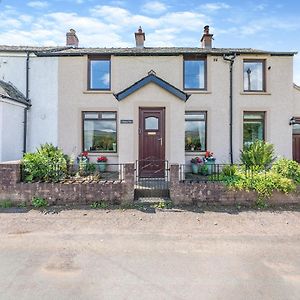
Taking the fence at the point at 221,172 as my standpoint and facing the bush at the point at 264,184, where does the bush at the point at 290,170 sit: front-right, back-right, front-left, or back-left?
front-left

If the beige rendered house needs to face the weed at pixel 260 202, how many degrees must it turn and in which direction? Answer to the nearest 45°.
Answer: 0° — it already faces it

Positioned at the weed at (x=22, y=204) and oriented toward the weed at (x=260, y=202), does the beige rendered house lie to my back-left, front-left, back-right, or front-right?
front-left

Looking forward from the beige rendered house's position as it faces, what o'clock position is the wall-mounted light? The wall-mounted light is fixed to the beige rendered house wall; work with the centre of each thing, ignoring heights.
The wall-mounted light is roughly at 9 o'clock from the beige rendered house.

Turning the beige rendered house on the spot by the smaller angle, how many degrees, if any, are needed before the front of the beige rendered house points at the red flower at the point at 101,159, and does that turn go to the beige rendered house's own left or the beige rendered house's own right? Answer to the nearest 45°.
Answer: approximately 90° to the beige rendered house's own right

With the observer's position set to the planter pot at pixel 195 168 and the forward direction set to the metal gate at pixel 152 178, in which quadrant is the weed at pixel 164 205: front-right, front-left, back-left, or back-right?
front-left

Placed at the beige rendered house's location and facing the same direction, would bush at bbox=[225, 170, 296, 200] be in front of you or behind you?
in front

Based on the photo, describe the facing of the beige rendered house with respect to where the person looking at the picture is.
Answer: facing the viewer

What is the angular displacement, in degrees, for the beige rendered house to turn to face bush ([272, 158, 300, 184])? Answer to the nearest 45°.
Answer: approximately 45° to its left

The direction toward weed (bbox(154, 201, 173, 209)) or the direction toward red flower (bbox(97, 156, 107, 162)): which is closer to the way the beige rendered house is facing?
the weed

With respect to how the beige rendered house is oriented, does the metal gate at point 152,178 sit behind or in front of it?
in front

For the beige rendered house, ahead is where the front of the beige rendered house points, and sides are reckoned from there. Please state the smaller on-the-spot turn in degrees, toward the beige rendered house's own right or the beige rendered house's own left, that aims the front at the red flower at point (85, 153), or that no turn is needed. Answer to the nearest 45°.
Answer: approximately 90° to the beige rendered house's own right

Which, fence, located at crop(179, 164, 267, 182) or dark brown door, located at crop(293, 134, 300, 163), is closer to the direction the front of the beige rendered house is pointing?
the fence
